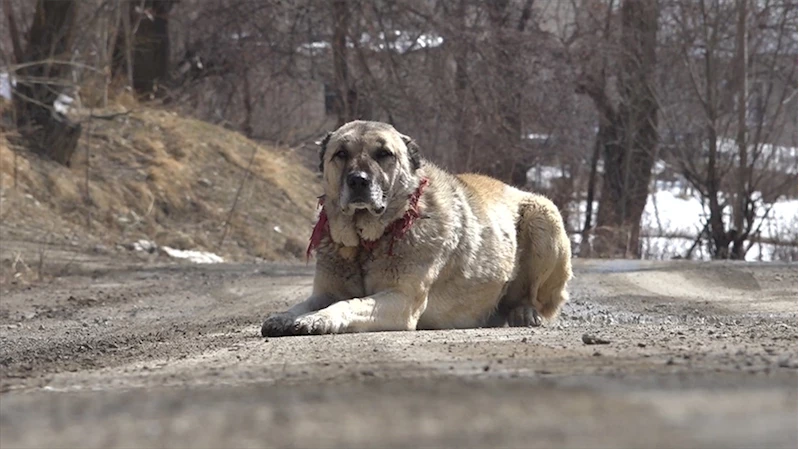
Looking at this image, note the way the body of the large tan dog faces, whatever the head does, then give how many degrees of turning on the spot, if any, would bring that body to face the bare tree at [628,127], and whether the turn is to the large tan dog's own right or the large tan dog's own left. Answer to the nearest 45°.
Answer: approximately 135° to the large tan dog's own right

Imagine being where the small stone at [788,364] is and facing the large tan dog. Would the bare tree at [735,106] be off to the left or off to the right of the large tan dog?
right

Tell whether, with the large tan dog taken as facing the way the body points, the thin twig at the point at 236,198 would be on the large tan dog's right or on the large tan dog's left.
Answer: on the large tan dog's right

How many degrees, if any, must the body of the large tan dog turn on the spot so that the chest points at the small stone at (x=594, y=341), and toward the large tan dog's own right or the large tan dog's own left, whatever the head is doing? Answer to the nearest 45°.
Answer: approximately 90° to the large tan dog's own left

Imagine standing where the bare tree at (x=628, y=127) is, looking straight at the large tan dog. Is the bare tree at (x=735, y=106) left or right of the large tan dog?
left

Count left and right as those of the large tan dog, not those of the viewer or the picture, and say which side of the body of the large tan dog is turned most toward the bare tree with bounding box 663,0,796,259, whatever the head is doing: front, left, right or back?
back

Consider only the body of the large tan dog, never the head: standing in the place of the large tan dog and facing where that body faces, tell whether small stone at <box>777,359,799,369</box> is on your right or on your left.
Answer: on your left

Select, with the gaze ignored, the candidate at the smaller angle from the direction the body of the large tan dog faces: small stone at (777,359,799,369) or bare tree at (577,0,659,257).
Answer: the small stone

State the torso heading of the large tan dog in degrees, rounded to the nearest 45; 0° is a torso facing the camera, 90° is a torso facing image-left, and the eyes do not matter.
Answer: approximately 45°
